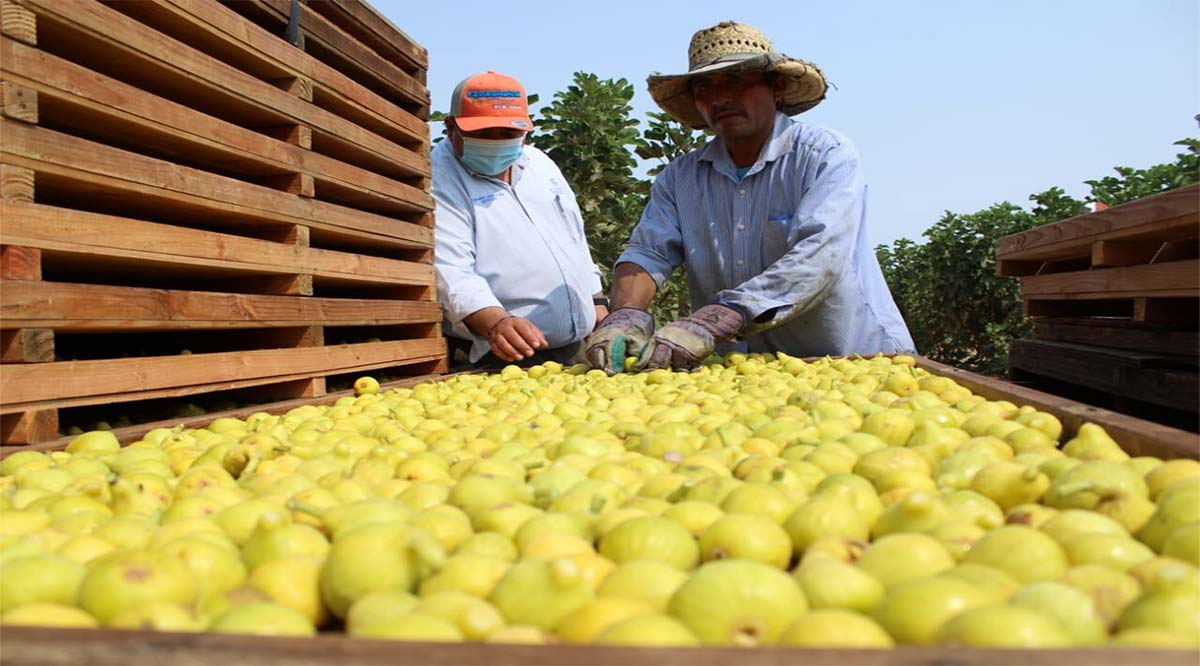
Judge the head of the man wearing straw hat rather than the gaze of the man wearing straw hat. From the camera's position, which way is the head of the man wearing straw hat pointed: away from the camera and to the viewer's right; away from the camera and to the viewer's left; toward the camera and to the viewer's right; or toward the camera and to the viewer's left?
toward the camera and to the viewer's left

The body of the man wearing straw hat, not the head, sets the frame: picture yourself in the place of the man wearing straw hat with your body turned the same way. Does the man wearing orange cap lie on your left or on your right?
on your right

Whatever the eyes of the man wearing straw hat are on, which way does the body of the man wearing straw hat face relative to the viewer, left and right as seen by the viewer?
facing the viewer and to the left of the viewer
